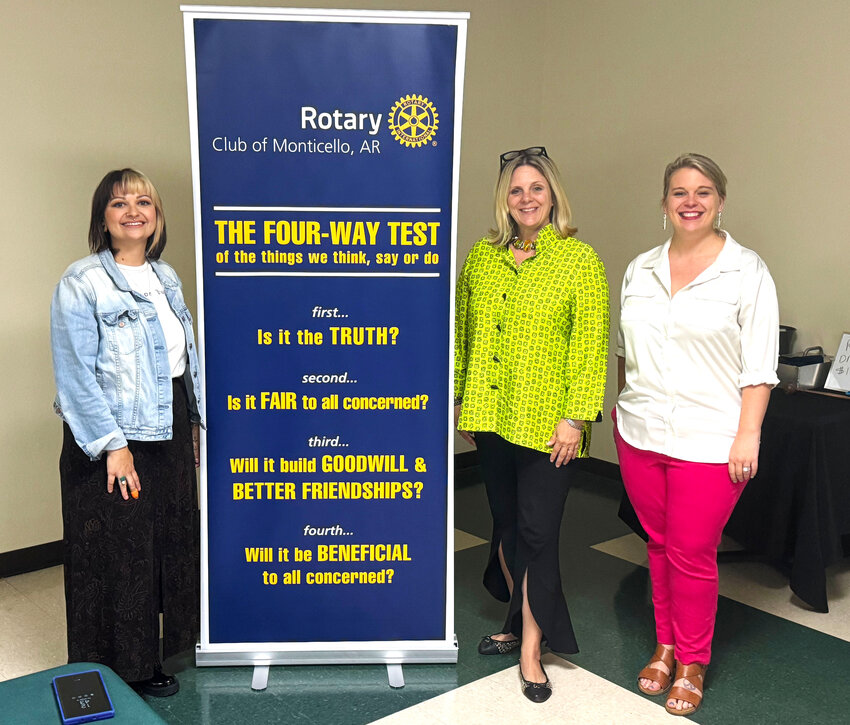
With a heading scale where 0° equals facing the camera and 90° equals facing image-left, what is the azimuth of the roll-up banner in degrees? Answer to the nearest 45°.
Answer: approximately 0°

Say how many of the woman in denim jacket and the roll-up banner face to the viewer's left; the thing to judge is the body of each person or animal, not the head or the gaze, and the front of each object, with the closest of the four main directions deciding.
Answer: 0

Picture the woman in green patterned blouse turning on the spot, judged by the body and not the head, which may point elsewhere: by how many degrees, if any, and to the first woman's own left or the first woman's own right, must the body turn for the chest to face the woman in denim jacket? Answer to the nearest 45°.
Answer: approximately 45° to the first woman's own right

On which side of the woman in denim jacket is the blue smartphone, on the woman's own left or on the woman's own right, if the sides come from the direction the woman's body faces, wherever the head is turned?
on the woman's own right

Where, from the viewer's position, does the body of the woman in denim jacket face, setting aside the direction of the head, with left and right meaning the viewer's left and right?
facing the viewer and to the right of the viewer

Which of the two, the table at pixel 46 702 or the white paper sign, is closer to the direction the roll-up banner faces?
the table

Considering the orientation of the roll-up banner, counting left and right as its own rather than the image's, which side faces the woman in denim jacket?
right
